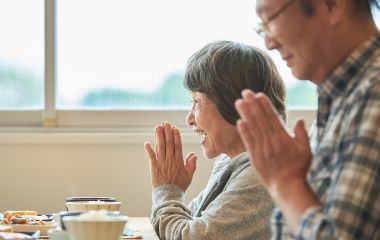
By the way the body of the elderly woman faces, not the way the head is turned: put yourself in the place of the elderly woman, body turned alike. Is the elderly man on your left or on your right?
on your left

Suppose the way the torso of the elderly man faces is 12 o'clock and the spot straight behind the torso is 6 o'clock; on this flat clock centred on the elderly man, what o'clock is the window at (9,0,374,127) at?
The window is roughly at 2 o'clock from the elderly man.

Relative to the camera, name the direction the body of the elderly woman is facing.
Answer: to the viewer's left

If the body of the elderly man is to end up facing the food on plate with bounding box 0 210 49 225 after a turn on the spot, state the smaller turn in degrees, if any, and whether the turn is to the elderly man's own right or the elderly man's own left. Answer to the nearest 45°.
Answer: approximately 45° to the elderly man's own right

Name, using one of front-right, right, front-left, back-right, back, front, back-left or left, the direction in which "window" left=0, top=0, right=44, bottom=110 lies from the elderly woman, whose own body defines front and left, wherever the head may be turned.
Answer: front-right

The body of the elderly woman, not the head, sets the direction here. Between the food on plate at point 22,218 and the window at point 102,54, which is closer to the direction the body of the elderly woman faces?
the food on plate

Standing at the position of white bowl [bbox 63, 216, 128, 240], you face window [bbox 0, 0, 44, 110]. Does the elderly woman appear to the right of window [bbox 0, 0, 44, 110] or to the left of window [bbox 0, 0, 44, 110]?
right

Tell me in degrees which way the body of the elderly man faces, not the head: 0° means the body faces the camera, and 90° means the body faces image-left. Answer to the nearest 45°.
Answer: approximately 90°

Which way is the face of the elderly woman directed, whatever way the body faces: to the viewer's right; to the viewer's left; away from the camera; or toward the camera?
to the viewer's left

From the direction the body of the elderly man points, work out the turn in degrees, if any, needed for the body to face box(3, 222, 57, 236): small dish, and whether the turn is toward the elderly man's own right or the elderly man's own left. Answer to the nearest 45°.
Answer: approximately 45° to the elderly man's own right

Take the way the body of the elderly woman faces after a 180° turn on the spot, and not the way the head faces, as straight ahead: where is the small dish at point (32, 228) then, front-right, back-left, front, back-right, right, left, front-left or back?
back-right

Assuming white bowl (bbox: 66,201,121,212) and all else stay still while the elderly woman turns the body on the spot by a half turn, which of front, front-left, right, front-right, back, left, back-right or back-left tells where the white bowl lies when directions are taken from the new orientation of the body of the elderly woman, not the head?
back-right

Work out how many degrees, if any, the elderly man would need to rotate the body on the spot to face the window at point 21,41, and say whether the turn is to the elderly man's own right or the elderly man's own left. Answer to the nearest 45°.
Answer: approximately 45° to the elderly man's own right

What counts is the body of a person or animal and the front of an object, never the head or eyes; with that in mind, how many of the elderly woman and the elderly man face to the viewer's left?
2

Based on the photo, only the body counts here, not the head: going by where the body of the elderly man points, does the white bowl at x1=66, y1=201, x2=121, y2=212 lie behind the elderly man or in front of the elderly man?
in front
